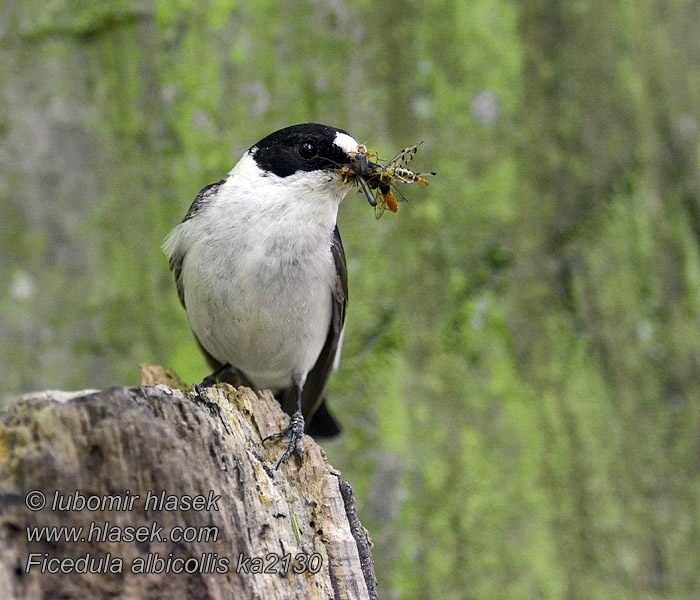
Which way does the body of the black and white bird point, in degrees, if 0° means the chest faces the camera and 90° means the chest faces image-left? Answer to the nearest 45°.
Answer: approximately 0°
